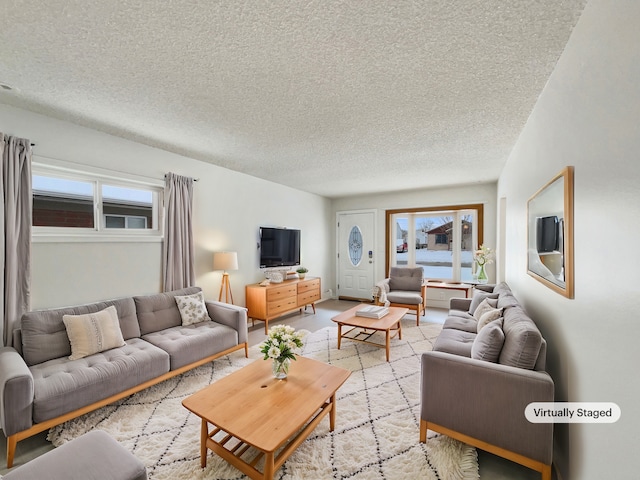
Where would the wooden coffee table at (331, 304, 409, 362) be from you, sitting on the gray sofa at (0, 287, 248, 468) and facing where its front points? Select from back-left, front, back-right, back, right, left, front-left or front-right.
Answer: front-left

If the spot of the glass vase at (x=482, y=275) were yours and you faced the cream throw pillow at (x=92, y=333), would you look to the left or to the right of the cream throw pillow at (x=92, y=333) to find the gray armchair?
right

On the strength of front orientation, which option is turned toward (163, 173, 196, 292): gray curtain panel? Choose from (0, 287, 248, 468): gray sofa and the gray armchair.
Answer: the gray armchair

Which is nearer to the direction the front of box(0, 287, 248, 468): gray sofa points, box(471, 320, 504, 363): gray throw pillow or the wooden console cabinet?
the gray throw pillow

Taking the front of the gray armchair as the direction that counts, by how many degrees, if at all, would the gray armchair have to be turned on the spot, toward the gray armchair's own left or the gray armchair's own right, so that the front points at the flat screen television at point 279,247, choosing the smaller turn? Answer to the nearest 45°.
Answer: approximately 45° to the gray armchair's own right

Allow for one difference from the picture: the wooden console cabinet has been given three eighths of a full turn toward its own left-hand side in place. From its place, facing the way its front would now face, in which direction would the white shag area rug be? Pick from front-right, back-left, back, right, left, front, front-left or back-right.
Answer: back

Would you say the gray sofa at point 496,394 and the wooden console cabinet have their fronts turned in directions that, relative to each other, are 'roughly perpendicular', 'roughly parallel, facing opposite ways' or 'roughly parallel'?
roughly parallel, facing opposite ways

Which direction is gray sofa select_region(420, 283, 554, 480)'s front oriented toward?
to the viewer's left

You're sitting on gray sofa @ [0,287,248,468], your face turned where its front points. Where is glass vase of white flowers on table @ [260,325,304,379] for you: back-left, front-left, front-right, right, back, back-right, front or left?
front

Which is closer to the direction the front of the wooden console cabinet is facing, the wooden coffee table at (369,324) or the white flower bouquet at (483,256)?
the wooden coffee table

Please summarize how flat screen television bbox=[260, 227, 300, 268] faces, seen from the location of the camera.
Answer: facing the viewer and to the right of the viewer

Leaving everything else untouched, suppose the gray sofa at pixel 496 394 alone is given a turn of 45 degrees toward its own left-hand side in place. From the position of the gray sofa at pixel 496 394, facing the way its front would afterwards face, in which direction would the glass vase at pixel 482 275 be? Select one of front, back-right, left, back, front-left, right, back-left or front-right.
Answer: back-right

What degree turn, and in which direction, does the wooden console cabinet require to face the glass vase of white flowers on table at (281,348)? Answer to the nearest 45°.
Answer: approximately 45° to its right

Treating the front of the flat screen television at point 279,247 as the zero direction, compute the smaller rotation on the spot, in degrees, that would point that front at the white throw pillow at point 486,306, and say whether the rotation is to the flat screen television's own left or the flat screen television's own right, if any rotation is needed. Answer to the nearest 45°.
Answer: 0° — it already faces it

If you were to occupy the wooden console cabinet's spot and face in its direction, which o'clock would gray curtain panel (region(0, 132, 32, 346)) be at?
The gray curtain panel is roughly at 3 o'clock from the wooden console cabinet.

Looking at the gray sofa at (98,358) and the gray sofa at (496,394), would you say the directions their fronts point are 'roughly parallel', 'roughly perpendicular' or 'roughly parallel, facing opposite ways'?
roughly parallel, facing opposite ways

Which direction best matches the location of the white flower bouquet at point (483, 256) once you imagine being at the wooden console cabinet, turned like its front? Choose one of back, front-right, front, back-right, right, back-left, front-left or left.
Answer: front-left

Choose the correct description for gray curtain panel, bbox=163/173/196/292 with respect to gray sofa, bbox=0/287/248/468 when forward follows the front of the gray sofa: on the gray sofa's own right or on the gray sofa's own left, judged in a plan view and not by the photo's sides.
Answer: on the gray sofa's own left
